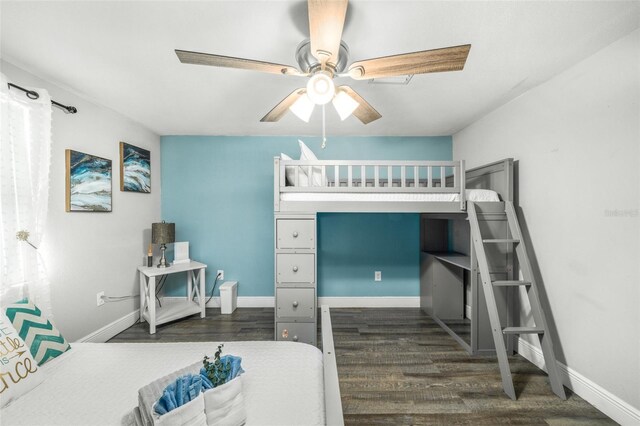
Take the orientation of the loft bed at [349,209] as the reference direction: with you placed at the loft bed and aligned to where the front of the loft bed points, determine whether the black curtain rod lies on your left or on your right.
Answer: on your right

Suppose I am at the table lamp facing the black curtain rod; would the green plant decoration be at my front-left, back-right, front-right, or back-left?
front-left

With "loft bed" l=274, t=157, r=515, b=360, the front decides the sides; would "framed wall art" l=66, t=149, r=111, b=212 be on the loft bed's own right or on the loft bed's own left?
on the loft bed's own right

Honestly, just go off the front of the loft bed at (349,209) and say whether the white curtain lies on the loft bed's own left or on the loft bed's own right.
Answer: on the loft bed's own right
